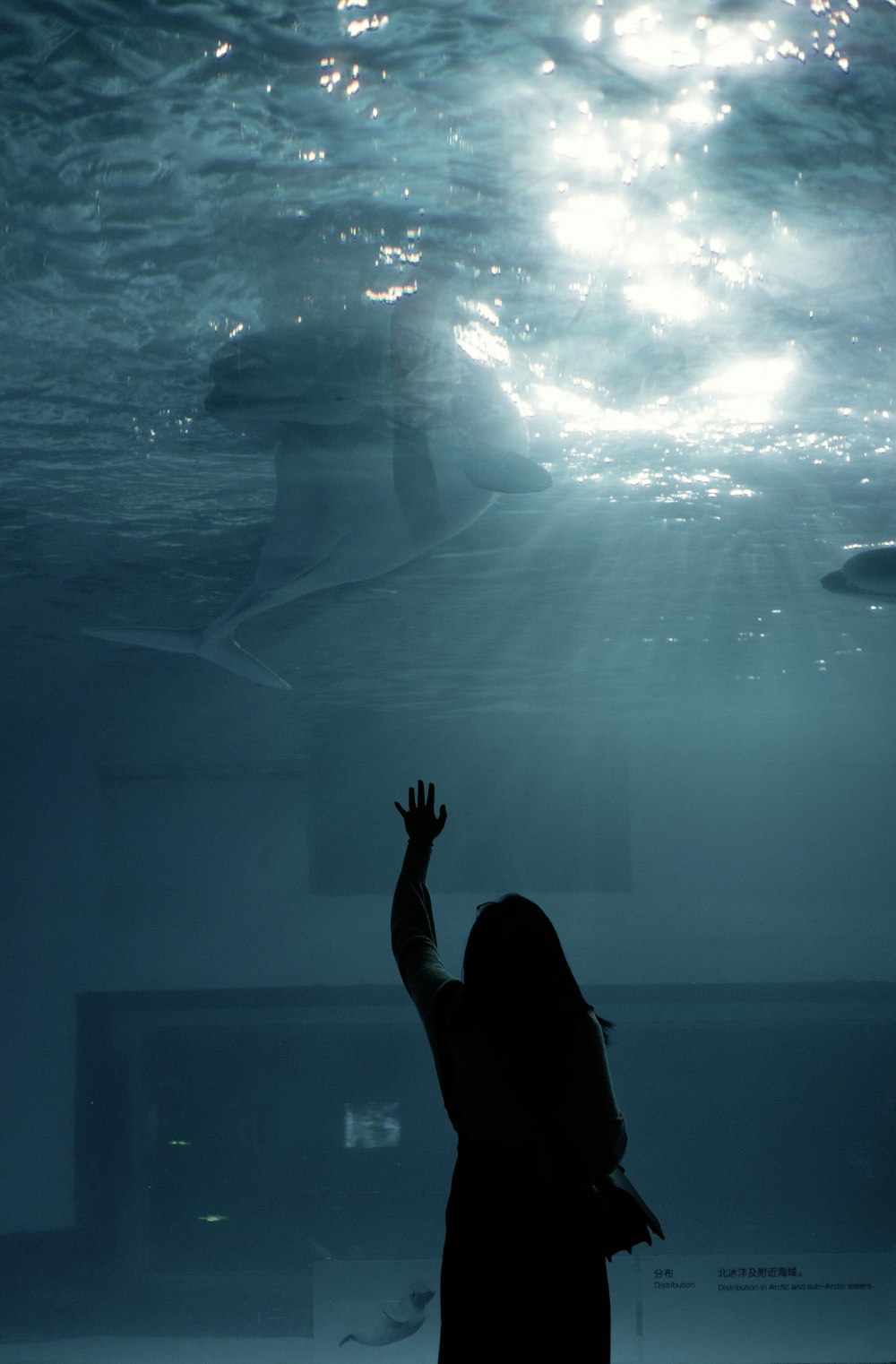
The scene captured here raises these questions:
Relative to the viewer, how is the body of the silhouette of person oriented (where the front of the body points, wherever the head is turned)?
away from the camera

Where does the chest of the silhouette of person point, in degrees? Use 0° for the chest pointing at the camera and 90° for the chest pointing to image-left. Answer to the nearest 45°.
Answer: approximately 180°
